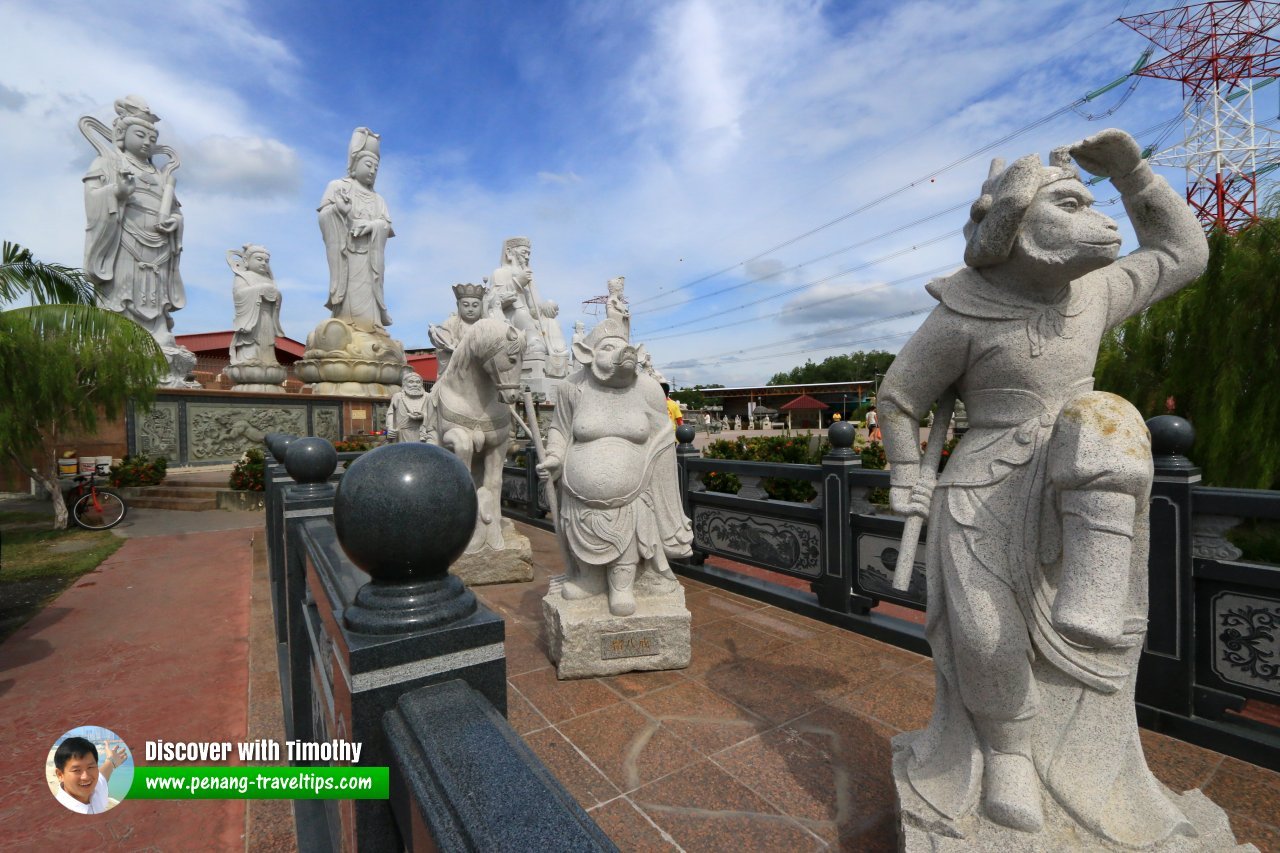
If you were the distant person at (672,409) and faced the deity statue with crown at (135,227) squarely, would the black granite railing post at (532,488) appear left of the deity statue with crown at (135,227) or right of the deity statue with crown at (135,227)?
left

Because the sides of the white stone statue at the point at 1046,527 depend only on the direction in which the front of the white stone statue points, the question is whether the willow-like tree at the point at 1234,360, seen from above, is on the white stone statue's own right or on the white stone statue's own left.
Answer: on the white stone statue's own left

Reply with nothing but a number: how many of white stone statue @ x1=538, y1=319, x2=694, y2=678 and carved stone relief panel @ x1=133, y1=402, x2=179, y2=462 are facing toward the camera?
2

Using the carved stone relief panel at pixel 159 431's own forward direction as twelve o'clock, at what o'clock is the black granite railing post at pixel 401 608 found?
The black granite railing post is roughly at 12 o'clock from the carved stone relief panel.

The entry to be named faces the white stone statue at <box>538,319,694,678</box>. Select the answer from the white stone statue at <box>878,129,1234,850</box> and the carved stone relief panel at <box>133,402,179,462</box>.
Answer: the carved stone relief panel

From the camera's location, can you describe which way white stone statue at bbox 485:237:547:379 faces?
facing the viewer and to the right of the viewer

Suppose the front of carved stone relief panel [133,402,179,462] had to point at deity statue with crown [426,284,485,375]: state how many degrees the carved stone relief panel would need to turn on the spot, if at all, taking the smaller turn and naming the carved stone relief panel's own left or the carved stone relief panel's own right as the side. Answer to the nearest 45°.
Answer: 0° — it already faces it

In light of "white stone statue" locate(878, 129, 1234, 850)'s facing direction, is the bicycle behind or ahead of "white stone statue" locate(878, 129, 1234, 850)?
behind

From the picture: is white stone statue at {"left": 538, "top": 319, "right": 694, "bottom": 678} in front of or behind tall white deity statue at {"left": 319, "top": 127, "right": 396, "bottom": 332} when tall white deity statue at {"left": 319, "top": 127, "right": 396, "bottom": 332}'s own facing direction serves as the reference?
in front

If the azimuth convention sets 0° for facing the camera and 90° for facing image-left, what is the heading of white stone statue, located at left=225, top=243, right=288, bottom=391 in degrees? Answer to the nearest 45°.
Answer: approximately 315°

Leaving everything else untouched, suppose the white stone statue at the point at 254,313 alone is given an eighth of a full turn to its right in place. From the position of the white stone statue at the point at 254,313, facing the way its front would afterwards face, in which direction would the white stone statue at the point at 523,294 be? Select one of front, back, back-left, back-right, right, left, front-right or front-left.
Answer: left

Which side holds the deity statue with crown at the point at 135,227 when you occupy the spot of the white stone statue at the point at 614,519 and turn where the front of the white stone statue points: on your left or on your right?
on your right

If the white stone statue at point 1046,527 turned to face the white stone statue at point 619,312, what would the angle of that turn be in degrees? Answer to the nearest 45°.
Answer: approximately 180°
